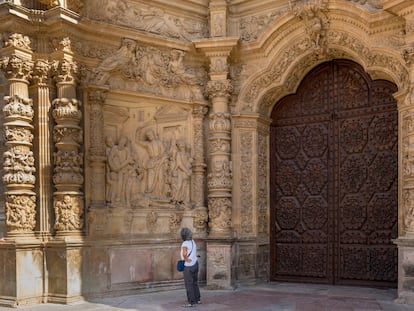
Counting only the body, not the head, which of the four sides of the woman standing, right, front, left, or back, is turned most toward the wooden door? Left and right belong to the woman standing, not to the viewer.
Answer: right

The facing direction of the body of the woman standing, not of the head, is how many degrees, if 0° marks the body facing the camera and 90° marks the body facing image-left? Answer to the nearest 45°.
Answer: approximately 135°
